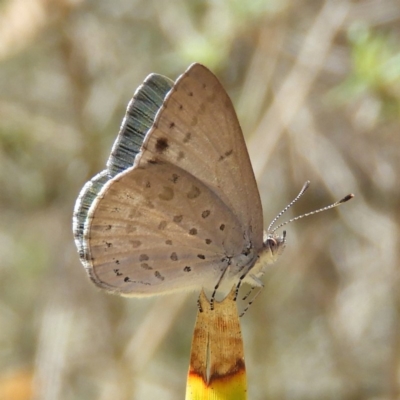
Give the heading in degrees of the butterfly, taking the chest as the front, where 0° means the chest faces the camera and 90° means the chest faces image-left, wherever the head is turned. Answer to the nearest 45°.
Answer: approximately 270°
